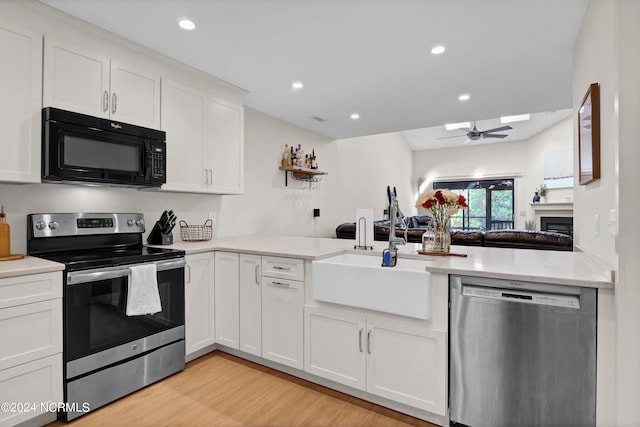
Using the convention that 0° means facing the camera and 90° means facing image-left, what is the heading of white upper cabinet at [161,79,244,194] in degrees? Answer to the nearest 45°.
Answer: approximately 315°

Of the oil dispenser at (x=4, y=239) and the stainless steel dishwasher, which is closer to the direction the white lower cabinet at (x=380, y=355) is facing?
the oil dispenser

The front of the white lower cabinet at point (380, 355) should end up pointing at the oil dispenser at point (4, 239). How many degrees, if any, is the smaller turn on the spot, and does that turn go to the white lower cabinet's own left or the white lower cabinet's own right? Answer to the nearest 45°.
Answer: approximately 45° to the white lower cabinet's own right

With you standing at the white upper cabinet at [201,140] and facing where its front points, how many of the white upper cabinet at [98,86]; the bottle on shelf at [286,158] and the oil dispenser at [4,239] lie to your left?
1

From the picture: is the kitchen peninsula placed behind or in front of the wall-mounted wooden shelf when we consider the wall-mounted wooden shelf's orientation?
in front

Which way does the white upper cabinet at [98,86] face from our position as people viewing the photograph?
facing the viewer and to the right of the viewer

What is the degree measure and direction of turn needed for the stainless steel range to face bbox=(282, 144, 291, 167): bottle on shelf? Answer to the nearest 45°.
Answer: approximately 90° to its left

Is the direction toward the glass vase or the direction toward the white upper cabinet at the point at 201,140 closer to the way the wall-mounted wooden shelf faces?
the glass vase
